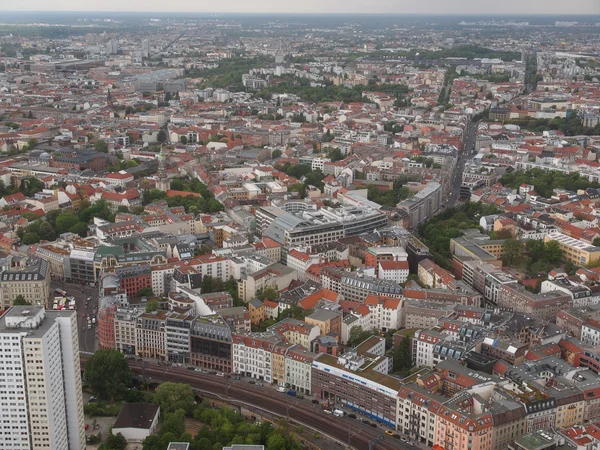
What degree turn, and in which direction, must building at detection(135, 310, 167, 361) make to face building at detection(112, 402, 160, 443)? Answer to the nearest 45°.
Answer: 0° — it already faces it

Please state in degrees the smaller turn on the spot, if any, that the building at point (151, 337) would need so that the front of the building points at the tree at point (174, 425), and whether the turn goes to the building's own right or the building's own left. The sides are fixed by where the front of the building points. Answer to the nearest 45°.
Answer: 0° — it already faces it

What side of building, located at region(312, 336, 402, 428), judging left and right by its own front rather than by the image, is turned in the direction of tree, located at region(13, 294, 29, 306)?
right

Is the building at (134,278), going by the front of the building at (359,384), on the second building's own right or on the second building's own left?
on the second building's own right

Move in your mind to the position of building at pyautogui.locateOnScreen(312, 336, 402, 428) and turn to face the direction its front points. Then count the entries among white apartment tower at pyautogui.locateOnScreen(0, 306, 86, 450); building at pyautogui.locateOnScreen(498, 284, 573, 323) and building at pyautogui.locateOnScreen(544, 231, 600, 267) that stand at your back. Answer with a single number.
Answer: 2

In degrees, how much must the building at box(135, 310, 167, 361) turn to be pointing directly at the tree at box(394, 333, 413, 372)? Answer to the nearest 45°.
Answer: approximately 90° to its left

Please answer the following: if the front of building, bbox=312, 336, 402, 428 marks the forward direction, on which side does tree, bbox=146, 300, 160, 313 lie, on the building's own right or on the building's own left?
on the building's own right

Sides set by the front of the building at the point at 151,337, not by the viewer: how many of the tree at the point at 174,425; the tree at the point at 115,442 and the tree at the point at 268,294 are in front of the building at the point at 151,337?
2

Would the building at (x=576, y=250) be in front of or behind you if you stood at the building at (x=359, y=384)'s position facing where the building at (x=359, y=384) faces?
behind

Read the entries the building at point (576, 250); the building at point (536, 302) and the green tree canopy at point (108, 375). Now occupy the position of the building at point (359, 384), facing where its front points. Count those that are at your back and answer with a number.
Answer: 2

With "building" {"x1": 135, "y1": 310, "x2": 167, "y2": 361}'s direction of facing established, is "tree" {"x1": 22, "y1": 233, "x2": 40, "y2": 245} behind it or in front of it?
behind

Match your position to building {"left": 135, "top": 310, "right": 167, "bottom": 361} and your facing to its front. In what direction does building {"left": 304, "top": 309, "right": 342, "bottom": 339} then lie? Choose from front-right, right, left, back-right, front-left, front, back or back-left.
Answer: left

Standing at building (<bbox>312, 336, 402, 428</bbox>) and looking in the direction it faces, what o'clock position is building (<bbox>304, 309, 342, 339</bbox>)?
building (<bbox>304, 309, 342, 339</bbox>) is roughly at 4 o'clock from building (<bbox>312, 336, 402, 428</bbox>).

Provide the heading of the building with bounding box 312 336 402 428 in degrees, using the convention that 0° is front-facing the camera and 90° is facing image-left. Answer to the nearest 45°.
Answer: approximately 45°
